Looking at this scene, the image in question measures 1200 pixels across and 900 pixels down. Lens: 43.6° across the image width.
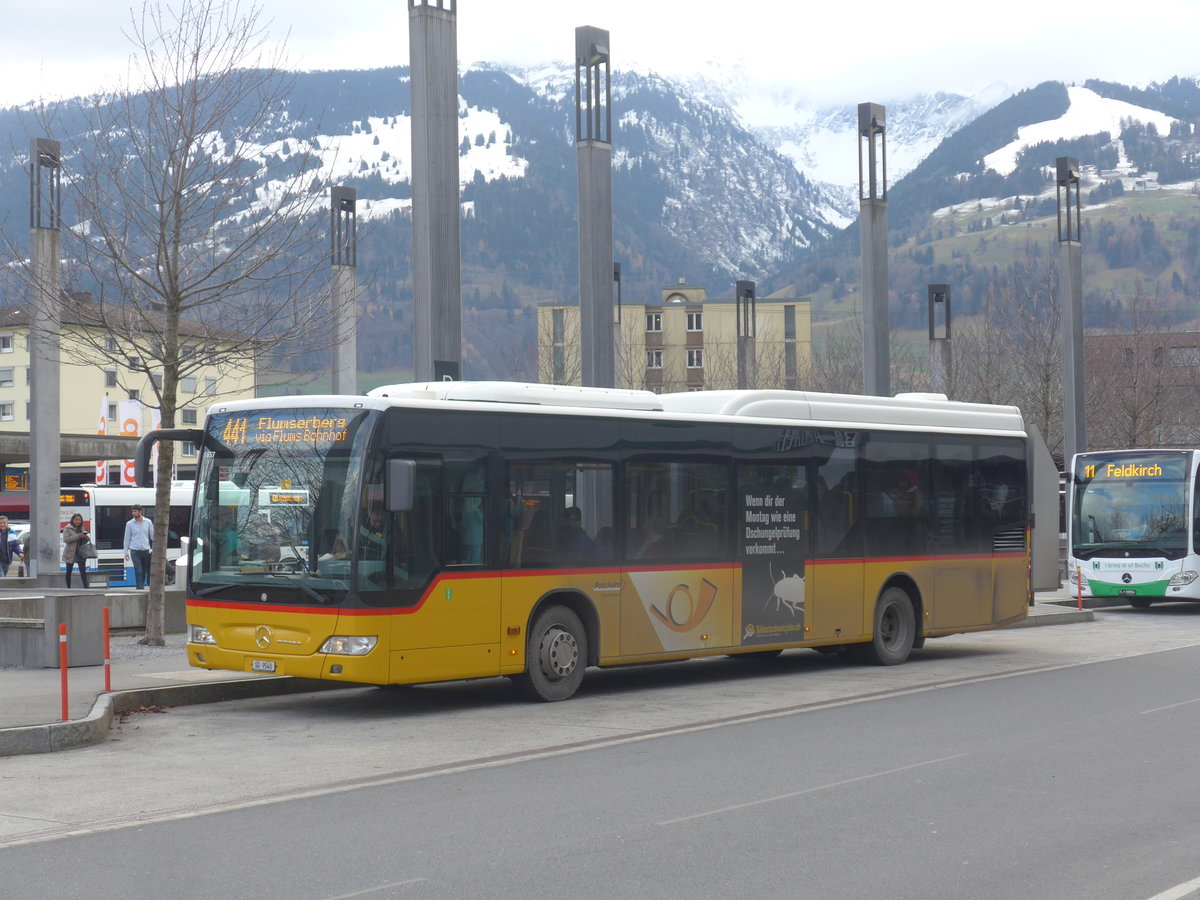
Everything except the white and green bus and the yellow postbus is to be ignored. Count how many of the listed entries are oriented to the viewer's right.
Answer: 0

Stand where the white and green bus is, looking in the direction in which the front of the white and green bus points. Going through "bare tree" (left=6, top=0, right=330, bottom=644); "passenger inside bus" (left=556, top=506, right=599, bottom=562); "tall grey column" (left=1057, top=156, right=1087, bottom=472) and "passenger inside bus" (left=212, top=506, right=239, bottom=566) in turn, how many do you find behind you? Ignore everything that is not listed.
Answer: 1

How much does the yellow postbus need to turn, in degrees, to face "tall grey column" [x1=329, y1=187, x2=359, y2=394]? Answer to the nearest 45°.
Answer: approximately 135° to its right

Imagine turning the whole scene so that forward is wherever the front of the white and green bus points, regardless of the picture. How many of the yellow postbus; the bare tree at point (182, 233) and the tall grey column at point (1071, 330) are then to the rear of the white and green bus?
1

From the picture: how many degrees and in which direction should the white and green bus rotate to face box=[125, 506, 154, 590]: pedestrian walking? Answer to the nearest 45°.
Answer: approximately 90° to its right

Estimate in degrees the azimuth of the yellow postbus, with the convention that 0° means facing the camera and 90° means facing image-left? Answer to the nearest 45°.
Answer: approximately 45°

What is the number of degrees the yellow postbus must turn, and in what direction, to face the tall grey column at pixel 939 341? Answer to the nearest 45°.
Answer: approximately 135° to its right

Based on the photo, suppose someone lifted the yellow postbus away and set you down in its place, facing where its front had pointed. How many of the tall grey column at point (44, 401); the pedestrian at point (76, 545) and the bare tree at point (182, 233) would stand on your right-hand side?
3

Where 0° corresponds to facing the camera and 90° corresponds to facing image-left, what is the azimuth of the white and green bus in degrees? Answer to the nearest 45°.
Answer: approximately 0°

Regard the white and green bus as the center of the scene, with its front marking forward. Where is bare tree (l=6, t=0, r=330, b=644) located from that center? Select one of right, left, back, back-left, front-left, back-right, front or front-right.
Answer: front-right
